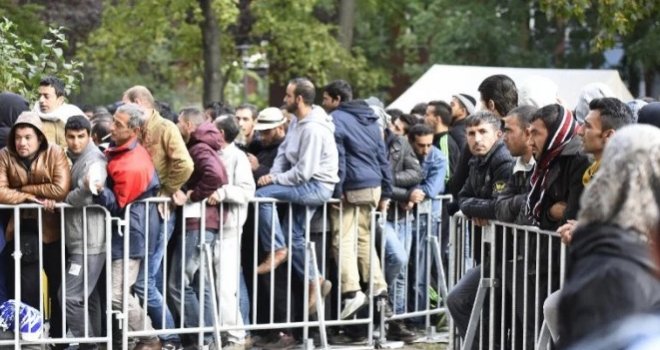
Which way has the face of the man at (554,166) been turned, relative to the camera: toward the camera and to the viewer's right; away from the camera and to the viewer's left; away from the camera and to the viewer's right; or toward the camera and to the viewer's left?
toward the camera and to the viewer's left

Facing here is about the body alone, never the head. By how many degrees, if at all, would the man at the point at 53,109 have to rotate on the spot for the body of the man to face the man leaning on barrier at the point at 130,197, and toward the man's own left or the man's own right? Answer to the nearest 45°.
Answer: approximately 90° to the man's own left

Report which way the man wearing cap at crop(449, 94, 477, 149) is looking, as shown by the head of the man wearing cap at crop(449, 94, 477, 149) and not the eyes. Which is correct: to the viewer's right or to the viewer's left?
to the viewer's left

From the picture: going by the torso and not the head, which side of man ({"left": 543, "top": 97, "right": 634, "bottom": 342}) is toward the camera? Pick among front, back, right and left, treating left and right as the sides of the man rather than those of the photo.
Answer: left

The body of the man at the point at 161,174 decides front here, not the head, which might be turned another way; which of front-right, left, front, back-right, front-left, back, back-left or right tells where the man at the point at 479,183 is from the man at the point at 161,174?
back-left

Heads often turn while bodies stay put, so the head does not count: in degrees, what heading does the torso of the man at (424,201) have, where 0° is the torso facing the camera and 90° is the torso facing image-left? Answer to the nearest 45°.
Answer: approximately 45°

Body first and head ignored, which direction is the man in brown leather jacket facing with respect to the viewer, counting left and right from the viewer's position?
facing the viewer

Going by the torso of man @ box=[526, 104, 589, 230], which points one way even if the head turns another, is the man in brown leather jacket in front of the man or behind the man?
in front

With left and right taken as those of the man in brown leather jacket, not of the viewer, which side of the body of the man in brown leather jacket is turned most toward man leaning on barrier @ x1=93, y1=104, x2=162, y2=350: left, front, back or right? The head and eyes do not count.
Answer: left
